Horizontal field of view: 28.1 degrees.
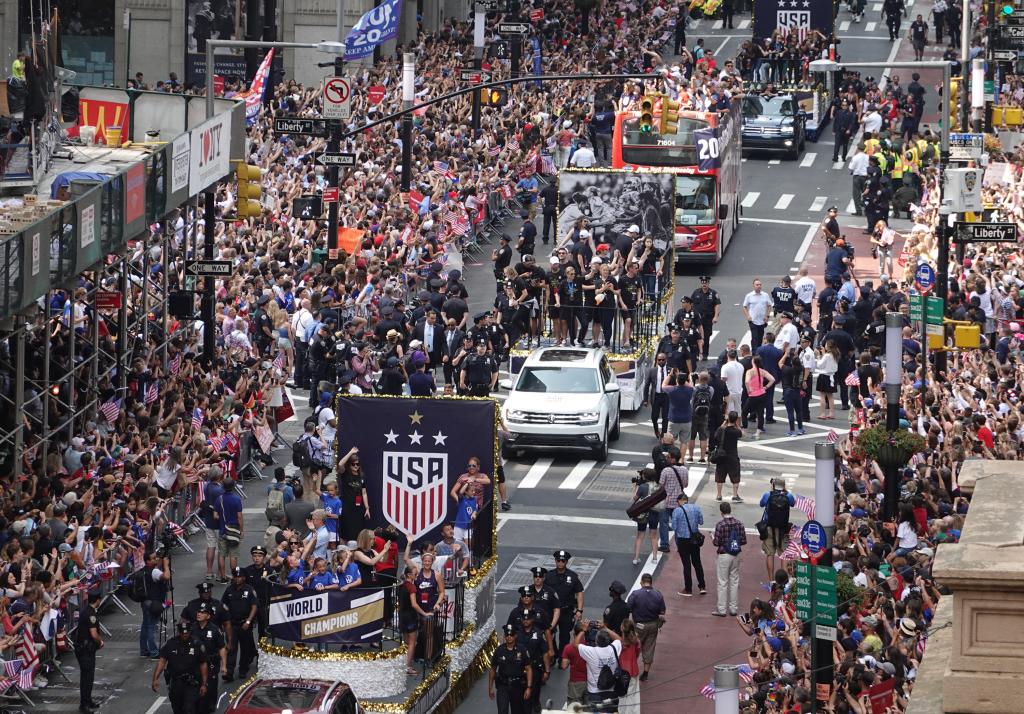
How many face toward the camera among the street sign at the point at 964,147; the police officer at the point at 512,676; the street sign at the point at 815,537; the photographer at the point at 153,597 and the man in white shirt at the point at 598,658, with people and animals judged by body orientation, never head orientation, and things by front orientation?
3

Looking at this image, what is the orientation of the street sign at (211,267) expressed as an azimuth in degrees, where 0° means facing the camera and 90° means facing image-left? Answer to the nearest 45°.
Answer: approximately 0°

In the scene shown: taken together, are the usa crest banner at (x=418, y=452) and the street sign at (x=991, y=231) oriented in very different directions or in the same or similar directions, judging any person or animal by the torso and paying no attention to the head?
same or similar directions

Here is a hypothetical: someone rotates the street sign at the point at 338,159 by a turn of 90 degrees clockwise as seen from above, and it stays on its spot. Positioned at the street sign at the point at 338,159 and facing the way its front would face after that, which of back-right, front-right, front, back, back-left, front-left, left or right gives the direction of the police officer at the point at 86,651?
left

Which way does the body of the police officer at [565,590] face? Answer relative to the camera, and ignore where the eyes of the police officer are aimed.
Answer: toward the camera

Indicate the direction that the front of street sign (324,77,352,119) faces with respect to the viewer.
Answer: facing the viewer

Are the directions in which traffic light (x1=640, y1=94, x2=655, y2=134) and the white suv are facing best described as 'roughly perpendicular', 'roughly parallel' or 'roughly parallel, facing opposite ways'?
roughly parallel

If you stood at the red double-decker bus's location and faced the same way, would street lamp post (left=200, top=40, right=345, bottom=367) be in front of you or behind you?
in front

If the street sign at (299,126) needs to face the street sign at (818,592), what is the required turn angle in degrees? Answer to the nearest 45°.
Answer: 0° — it already faces it

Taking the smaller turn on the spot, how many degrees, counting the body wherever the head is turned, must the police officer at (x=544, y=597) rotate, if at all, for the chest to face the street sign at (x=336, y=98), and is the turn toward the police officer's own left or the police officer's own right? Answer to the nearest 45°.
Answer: approximately 180°

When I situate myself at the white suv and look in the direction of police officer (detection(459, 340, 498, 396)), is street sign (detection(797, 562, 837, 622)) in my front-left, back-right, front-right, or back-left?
back-left

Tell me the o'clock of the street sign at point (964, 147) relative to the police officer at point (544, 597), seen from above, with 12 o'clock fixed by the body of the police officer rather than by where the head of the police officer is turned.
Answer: The street sign is roughly at 7 o'clock from the police officer.

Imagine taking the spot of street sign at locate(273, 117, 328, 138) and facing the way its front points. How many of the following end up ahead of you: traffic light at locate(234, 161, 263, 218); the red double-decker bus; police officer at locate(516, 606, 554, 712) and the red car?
3

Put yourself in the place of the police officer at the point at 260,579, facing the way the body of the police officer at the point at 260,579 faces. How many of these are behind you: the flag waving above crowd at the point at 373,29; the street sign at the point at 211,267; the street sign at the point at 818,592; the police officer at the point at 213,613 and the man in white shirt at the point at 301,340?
3

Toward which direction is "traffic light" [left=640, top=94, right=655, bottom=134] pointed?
toward the camera

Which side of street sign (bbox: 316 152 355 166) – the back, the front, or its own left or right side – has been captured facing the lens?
front

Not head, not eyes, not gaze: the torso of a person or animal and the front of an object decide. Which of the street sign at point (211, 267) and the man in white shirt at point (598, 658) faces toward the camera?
the street sign

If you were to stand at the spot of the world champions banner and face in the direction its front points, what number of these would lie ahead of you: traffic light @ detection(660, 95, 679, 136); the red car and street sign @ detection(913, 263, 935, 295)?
1
